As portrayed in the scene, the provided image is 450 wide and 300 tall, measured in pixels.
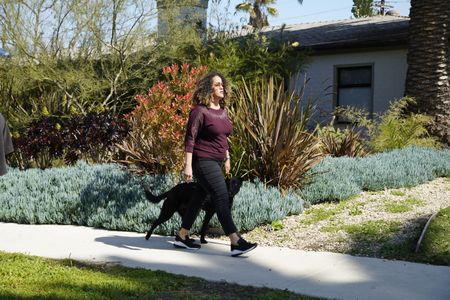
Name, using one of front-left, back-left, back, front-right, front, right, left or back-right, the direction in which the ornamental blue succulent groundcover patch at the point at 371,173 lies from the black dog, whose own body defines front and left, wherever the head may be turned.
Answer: front-left

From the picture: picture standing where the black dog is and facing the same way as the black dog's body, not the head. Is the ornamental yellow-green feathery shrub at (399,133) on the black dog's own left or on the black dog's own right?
on the black dog's own left

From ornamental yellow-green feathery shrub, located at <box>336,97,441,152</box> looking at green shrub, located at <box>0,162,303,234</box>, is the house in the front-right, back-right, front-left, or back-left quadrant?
back-right

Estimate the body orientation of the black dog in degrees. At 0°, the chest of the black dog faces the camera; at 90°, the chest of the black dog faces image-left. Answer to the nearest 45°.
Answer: approximately 270°

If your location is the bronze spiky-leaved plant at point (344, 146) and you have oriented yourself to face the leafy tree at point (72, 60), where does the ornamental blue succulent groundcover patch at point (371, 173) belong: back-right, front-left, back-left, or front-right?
back-left

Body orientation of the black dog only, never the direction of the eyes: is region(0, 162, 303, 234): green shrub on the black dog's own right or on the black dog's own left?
on the black dog's own left

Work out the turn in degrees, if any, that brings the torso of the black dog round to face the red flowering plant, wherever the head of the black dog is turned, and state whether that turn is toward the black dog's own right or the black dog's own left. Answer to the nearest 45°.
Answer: approximately 90° to the black dog's own left

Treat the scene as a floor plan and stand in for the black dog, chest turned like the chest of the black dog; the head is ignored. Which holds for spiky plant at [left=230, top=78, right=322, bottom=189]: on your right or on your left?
on your left

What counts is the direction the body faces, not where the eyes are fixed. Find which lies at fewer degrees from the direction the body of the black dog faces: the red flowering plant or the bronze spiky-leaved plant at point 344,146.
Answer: the bronze spiky-leaved plant

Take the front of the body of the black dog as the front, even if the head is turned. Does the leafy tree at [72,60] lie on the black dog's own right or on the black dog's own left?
on the black dog's own left
